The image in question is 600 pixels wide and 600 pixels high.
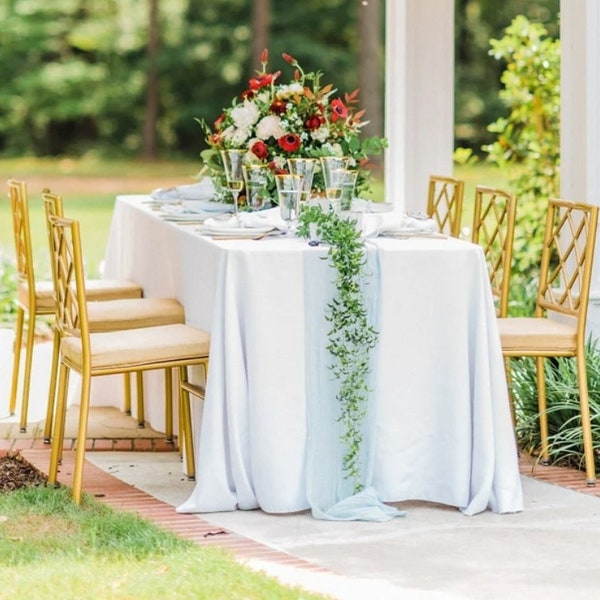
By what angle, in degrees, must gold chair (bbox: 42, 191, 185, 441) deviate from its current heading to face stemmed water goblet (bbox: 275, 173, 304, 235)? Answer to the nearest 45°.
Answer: approximately 45° to its right

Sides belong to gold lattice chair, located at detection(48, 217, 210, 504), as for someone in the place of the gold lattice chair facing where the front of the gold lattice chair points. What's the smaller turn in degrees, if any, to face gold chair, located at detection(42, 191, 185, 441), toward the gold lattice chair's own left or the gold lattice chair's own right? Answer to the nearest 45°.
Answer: approximately 90° to the gold lattice chair's own left

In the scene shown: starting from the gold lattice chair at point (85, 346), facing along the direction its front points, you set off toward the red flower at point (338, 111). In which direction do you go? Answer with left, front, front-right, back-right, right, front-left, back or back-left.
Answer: front-left

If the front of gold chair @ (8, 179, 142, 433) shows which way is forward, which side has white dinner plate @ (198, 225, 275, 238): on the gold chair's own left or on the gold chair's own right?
on the gold chair's own right

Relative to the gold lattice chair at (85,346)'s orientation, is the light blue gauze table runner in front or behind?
in front

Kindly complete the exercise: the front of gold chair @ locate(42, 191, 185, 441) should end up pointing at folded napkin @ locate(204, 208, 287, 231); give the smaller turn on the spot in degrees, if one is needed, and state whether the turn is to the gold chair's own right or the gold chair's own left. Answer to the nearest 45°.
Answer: approximately 45° to the gold chair's own right

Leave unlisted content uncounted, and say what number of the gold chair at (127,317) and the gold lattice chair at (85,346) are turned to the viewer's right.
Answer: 2

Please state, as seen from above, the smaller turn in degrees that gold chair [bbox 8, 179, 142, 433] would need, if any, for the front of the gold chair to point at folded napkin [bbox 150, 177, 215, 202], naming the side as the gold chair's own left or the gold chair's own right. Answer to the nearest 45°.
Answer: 0° — it already faces it

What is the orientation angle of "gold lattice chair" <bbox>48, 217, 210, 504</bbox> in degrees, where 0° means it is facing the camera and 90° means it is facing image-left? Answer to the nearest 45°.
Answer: approximately 270°

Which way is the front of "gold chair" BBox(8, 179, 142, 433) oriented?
to the viewer's right

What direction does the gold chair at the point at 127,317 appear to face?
to the viewer's right
